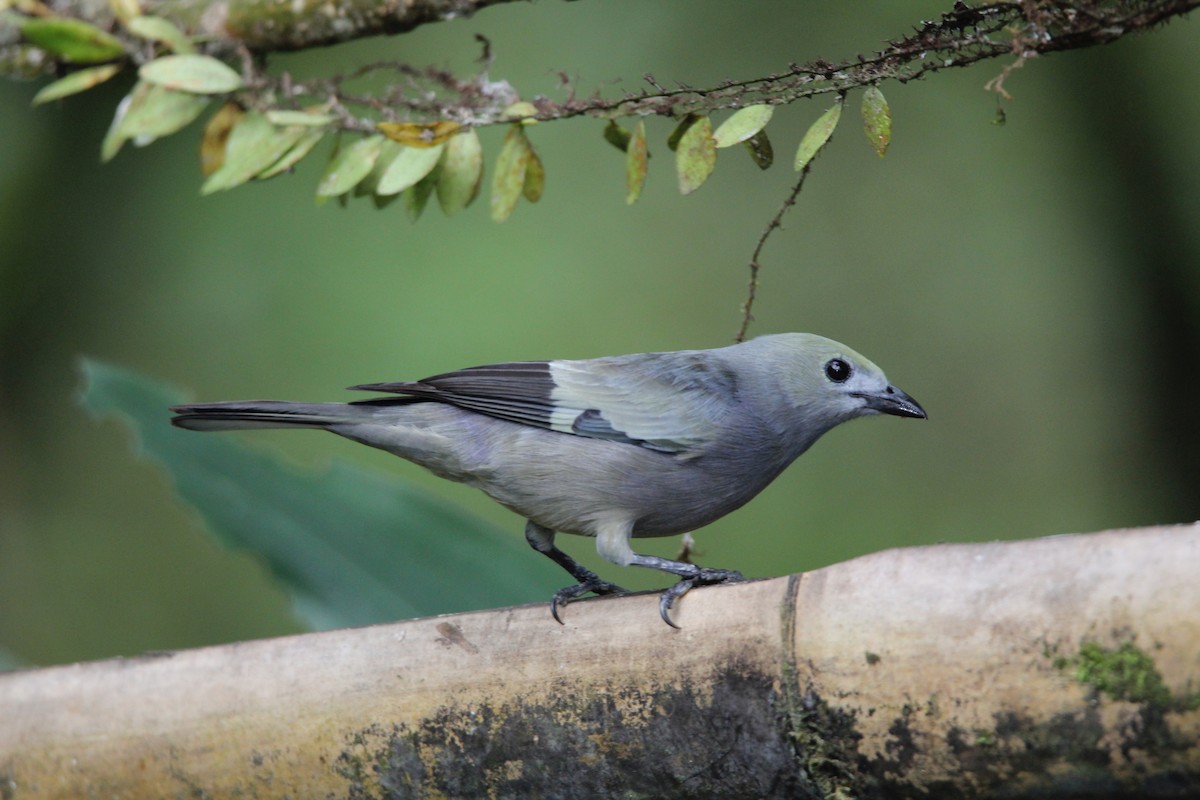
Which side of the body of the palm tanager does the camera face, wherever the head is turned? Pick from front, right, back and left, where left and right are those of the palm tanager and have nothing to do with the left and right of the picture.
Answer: right

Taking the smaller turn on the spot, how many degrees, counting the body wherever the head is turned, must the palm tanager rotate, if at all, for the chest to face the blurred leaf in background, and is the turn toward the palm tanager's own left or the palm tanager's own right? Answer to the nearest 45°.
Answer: approximately 135° to the palm tanager's own left
